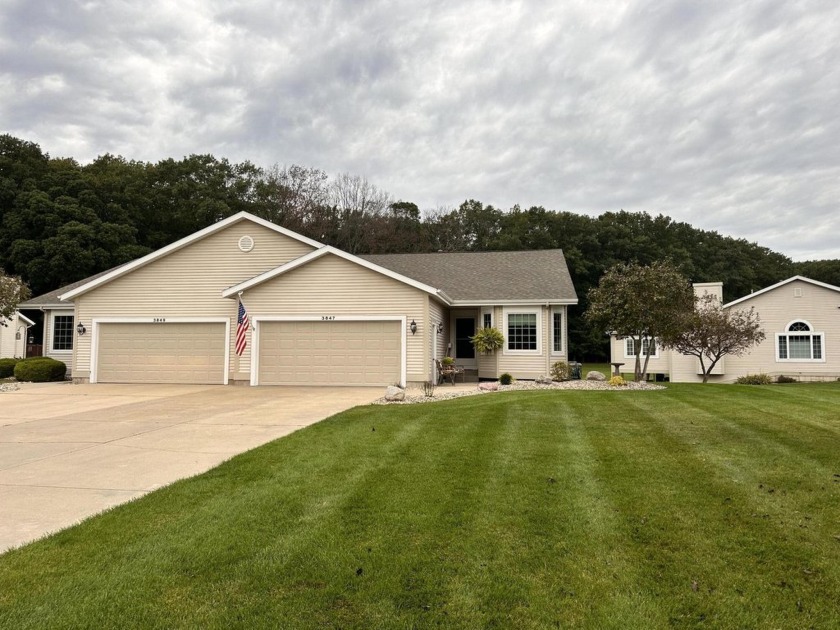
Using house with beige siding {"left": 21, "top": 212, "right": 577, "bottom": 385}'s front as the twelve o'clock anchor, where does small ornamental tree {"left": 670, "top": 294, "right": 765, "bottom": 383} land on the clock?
The small ornamental tree is roughly at 9 o'clock from the house with beige siding.

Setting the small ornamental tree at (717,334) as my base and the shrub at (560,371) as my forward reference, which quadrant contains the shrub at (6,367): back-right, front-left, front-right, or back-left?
front-right

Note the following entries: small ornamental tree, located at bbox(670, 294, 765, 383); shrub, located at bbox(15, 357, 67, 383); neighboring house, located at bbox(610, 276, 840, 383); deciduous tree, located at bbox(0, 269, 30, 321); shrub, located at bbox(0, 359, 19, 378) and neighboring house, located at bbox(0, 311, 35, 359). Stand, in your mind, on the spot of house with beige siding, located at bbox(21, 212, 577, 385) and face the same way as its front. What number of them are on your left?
2

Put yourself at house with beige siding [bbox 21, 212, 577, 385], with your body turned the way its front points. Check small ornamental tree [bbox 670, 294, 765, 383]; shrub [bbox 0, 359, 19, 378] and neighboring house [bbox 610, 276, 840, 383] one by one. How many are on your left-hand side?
2

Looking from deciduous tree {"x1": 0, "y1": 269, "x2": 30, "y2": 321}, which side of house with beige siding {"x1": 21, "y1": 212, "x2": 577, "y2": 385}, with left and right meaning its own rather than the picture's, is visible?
right

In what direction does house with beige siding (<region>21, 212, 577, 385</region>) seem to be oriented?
toward the camera

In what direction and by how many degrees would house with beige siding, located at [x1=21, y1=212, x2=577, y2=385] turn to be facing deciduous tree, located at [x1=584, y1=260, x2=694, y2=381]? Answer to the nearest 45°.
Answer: approximately 45° to its left

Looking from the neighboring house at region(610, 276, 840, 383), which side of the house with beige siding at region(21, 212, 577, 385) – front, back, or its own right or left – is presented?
left

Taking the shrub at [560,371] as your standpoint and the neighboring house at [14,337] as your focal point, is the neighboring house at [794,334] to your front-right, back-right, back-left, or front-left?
back-right

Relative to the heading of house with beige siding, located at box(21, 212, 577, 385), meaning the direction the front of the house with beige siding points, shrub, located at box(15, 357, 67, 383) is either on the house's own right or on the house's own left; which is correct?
on the house's own right

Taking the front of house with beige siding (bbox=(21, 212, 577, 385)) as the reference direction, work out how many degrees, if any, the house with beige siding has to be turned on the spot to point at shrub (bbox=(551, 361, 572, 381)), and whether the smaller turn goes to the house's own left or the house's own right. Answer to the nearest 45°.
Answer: approximately 90° to the house's own left

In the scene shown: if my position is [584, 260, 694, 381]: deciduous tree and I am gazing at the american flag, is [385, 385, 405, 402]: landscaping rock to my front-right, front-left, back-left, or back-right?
front-left

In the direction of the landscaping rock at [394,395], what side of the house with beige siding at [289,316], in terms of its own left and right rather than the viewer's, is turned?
front

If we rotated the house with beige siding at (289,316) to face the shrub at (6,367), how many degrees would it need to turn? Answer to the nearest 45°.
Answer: approximately 135° to its right

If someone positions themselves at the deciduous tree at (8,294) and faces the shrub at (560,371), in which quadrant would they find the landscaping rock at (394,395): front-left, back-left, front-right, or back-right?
front-right
